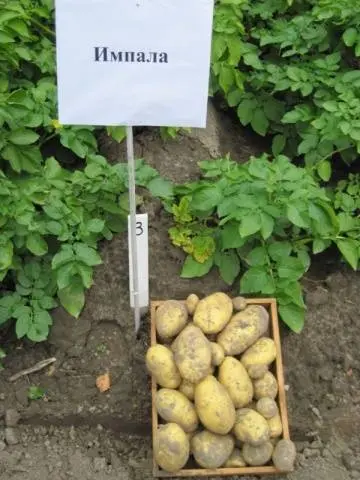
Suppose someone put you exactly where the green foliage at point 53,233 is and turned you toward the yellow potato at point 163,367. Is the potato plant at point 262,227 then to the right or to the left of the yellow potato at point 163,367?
left

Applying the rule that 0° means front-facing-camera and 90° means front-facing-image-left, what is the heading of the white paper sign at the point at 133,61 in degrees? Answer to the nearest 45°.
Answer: approximately 0°
